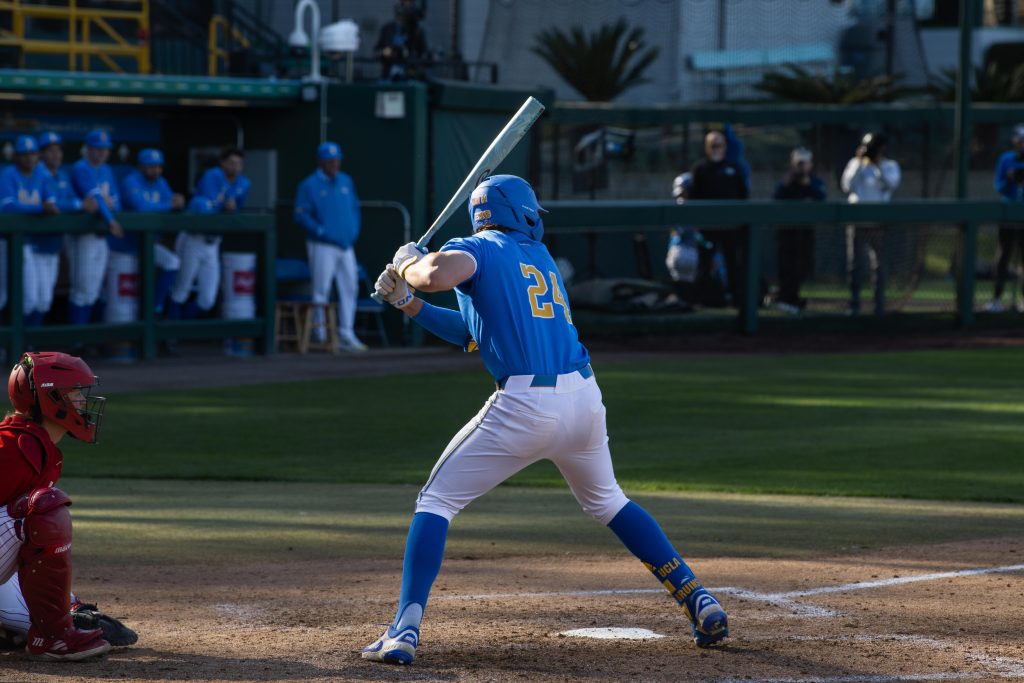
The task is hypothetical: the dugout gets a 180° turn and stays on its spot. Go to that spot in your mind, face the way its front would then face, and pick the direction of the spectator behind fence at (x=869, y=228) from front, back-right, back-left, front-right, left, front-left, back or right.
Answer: right

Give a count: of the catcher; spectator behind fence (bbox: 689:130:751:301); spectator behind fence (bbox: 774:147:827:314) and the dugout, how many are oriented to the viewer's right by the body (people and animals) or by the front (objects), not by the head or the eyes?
1

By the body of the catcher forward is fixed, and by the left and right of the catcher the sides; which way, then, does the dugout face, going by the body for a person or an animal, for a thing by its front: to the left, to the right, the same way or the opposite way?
to the right

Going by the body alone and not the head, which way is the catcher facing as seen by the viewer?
to the viewer's right

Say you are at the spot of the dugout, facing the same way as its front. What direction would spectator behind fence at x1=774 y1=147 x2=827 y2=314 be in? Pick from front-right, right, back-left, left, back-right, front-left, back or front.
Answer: left

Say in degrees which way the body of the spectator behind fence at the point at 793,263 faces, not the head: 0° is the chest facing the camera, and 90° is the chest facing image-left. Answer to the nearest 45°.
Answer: approximately 0°

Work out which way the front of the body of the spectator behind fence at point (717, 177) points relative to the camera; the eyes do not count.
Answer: toward the camera

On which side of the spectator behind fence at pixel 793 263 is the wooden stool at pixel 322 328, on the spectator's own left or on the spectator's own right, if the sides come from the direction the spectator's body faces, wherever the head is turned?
on the spectator's own right

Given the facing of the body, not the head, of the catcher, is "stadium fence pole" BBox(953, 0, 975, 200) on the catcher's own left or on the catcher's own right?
on the catcher's own left

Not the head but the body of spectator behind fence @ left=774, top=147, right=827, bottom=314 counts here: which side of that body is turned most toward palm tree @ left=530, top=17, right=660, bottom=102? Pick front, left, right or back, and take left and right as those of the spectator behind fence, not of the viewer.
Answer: back

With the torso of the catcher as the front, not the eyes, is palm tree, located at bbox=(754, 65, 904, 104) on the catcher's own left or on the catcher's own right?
on the catcher's own left

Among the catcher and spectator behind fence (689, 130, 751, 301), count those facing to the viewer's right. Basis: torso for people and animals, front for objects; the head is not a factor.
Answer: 1

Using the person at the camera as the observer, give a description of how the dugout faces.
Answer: facing the viewer

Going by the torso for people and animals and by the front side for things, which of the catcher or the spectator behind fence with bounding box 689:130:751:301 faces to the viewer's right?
the catcher
